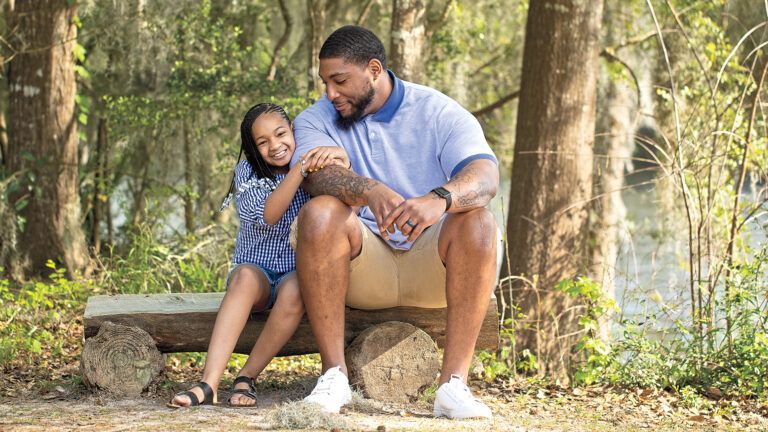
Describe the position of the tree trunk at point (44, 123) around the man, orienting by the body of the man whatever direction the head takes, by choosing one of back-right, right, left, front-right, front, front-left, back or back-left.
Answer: back-right

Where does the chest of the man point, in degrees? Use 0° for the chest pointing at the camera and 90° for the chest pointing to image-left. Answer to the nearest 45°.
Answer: approximately 0°

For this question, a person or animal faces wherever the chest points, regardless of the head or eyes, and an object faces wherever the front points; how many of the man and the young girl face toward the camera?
2

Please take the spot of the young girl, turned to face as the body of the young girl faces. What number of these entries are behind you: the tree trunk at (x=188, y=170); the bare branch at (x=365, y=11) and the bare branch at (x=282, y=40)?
3

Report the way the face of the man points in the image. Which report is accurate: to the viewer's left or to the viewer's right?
to the viewer's left

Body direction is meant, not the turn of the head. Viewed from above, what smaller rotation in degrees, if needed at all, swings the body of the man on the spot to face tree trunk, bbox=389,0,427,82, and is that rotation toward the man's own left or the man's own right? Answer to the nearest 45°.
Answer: approximately 180°

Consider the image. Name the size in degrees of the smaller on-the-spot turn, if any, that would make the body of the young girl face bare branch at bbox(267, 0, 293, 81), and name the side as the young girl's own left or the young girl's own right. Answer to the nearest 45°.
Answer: approximately 180°

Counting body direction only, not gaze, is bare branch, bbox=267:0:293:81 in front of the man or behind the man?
behind

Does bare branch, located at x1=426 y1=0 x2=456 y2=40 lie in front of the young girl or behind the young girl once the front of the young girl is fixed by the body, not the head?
behind

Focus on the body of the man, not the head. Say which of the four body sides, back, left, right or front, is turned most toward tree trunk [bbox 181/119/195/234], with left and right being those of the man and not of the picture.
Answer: back

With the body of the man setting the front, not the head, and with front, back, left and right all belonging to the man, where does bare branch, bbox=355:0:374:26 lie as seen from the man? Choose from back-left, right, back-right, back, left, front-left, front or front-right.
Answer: back

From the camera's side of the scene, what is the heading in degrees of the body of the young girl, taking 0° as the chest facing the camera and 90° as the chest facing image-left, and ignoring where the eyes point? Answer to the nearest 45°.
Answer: approximately 0°

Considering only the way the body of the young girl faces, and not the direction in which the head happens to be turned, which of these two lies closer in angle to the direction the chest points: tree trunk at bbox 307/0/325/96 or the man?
the man

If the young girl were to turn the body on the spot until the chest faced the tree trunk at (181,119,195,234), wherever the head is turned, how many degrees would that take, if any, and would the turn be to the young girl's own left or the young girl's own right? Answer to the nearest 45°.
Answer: approximately 180°
